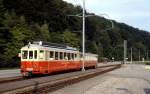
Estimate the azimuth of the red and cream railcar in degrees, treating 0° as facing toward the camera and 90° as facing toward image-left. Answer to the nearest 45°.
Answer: approximately 45°
